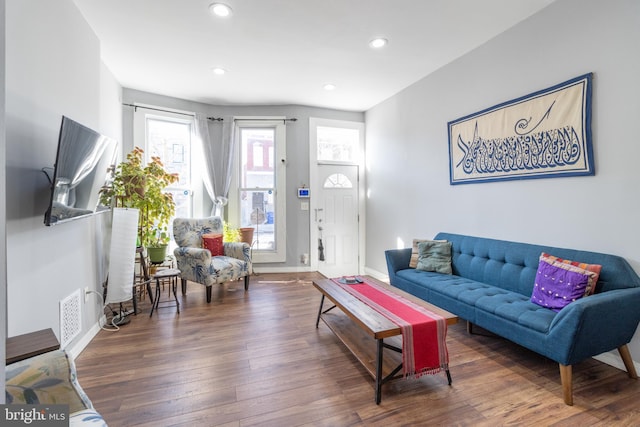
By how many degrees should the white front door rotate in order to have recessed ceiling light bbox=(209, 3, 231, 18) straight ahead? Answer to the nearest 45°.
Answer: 0° — it already faces it

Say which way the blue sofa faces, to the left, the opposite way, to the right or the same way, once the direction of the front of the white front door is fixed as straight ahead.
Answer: to the right

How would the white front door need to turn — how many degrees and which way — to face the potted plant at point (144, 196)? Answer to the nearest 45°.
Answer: approximately 45° to its right

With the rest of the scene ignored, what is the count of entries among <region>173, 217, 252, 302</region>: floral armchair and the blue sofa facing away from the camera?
0

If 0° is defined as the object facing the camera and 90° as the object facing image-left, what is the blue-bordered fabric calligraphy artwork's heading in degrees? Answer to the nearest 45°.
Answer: approximately 45°

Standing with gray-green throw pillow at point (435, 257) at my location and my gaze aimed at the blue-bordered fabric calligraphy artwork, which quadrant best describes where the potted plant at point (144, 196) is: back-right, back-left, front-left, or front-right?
back-right

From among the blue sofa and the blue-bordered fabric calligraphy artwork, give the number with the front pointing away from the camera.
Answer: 0

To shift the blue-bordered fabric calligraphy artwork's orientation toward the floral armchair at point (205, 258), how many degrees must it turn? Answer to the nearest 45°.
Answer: approximately 45° to its right

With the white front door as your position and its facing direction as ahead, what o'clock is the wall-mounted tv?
The wall-mounted tv is roughly at 1 o'clock from the white front door.

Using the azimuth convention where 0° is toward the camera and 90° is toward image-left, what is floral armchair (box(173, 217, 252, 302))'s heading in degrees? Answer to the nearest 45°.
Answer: approximately 315°

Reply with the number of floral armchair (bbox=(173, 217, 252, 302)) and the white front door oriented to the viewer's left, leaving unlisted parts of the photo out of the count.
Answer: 0
